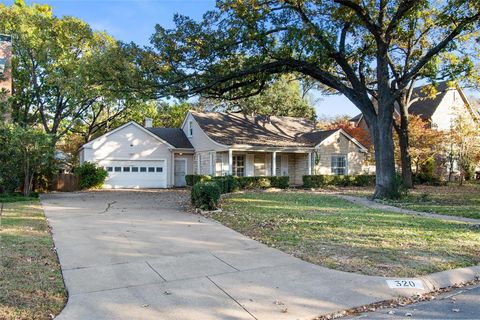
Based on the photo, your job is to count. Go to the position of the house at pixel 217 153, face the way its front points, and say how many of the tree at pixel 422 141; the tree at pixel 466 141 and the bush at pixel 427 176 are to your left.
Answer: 3

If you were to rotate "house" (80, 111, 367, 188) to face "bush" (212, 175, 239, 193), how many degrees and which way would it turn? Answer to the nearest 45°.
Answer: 0° — it already faces it

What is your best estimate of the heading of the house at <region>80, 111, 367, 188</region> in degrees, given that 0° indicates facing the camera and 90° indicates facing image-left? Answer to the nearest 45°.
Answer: approximately 0°

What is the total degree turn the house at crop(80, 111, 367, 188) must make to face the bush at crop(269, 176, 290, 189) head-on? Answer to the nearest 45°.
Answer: approximately 45° to its left

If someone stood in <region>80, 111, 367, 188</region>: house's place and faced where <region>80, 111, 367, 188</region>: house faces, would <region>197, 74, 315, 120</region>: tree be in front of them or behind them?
behind

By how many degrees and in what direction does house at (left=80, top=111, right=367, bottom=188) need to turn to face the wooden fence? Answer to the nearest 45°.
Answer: approximately 90° to its right

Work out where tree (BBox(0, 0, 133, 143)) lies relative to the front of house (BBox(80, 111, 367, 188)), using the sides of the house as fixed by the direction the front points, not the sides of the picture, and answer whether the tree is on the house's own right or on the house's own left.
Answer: on the house's own right

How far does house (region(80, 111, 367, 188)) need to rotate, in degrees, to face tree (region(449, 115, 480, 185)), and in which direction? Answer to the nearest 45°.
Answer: approximately 90° to its left

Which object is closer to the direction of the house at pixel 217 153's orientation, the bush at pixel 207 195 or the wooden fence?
the bush

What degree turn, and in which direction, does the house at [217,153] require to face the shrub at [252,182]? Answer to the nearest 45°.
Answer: approximately 45° to its left

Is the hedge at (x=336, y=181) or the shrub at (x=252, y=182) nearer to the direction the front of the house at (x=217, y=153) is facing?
the shrub

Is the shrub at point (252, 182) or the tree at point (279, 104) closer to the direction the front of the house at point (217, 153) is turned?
the shrub

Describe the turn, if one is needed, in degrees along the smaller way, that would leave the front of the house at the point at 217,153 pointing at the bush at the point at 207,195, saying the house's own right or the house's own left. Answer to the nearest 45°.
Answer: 0° — it already faces it

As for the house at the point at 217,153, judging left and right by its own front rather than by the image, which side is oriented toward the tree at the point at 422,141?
left

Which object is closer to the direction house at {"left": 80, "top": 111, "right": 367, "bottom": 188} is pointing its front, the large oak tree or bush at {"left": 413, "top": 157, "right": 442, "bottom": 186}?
the large oak tree

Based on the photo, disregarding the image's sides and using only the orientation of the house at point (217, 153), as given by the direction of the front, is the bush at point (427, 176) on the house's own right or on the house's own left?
on the house's own left
